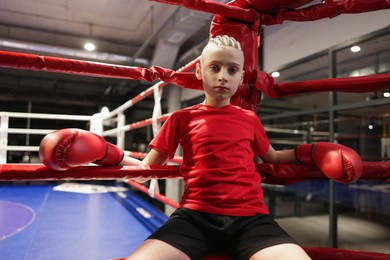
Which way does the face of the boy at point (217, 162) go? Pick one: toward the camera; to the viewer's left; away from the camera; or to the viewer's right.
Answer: toward the camera

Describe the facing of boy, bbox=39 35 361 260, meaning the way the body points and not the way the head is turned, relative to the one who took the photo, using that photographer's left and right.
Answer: facing the viewer

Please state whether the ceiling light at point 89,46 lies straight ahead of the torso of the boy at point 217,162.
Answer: no
